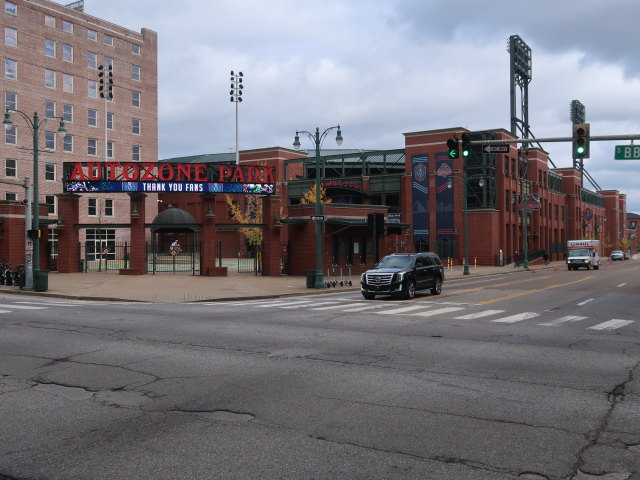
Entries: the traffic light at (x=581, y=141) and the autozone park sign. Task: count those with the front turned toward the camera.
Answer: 2

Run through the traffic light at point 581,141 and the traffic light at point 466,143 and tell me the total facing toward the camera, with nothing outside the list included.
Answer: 2

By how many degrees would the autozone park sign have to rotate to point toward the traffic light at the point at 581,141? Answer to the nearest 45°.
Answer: approximately 45° to its left

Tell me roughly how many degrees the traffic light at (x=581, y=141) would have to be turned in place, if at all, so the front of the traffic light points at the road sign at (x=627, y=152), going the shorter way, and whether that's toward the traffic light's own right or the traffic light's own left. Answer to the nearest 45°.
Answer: approximately 135° to the traffic light's own left

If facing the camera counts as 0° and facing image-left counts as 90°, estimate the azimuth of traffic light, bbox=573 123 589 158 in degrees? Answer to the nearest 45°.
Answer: approximately 0°

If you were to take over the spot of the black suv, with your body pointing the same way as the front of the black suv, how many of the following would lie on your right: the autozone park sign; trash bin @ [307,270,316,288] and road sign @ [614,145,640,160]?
2
